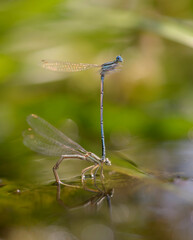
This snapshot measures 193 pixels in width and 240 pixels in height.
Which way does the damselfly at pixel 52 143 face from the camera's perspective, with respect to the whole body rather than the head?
to the viewer's right
